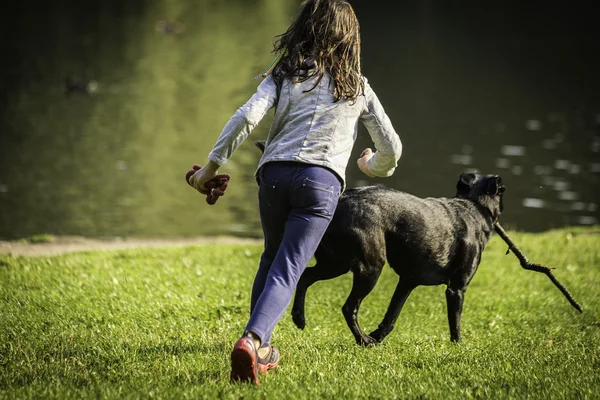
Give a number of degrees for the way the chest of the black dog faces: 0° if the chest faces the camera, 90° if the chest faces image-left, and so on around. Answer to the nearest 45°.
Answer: approximately 270°

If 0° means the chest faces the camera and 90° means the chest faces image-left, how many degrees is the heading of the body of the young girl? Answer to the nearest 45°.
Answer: approximately 180°

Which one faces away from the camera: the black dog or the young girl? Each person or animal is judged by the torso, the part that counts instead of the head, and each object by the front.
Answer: the young girl

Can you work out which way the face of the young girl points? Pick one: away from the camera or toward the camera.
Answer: away from the camera

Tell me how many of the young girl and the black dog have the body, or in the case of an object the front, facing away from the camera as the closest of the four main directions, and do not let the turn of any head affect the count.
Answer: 1

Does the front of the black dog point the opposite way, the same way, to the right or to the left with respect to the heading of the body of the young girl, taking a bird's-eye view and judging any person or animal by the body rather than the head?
to the right
